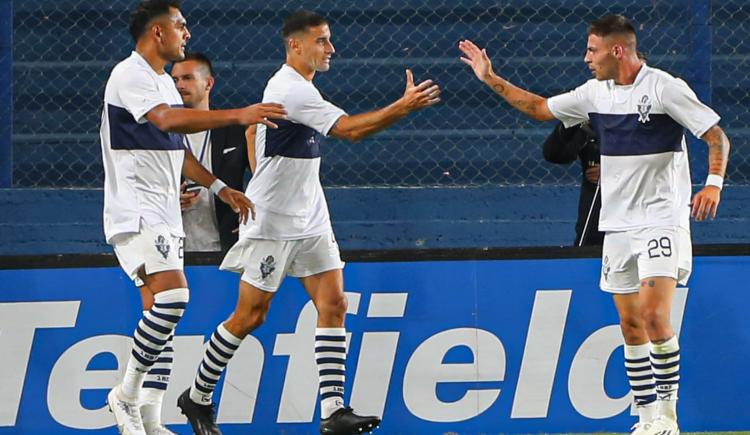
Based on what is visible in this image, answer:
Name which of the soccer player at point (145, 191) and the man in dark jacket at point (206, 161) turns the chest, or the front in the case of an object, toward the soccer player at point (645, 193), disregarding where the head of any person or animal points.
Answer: the soccer player at point (145, 191)

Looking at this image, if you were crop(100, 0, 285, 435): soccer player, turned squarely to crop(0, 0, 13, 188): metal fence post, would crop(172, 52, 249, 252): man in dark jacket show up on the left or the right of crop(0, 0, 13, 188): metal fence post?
right

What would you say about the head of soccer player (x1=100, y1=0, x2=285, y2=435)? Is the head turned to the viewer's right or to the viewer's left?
to the viewer's right

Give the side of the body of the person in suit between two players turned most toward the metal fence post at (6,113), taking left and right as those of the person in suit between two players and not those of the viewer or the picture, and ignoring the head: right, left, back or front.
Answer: right

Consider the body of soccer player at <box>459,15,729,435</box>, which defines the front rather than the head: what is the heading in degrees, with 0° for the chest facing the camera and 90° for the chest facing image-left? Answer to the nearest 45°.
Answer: approximately 45°

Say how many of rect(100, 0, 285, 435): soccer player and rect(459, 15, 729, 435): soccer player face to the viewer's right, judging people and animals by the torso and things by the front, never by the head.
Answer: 1

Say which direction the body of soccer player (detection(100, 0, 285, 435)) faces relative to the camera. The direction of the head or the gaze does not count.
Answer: to the viewer's right

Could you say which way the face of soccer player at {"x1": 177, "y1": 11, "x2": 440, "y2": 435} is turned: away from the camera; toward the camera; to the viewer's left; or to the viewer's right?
to the viewer's right

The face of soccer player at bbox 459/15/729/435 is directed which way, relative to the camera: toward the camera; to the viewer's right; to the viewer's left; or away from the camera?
to the viewer's left

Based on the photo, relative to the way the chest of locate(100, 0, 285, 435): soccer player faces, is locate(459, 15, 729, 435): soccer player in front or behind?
in front

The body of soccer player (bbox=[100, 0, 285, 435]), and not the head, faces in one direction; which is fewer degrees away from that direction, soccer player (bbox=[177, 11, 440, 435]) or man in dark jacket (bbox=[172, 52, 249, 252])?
the soccer player

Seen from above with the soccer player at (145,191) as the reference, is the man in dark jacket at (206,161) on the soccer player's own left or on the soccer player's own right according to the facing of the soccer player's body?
on the soccer player's own left
